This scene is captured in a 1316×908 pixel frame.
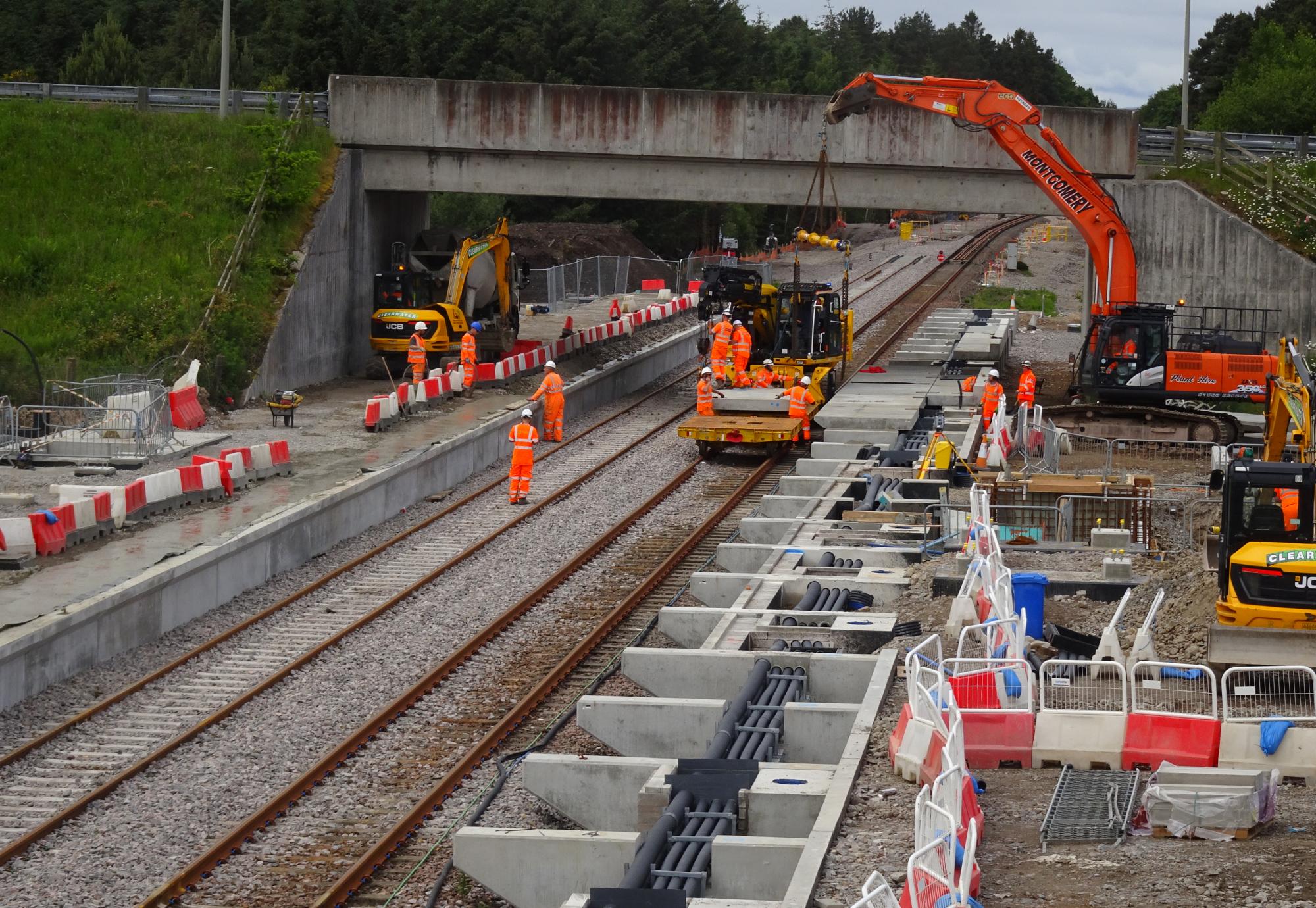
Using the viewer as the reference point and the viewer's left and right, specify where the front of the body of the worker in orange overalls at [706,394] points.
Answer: facing to the right of the viewer

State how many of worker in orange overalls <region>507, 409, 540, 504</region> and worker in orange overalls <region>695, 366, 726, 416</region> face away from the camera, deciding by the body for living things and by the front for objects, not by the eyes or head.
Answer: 1

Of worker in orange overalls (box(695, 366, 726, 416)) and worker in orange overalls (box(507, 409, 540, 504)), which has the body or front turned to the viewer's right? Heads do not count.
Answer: worker in orange overalls (box(695, 366, 726, 416))

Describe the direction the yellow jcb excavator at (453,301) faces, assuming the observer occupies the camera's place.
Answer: facing away from the viewer and to the right of the viewer

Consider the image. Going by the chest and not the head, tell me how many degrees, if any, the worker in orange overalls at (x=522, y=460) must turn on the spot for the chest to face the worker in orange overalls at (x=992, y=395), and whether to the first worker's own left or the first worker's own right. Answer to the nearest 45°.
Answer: approximately 90° to the first worker's own right

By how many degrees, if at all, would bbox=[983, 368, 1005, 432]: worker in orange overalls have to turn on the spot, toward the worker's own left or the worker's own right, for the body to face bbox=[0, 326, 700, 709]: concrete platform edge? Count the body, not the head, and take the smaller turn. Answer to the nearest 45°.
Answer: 0° — they already face it

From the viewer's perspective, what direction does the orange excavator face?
to the viewer's left

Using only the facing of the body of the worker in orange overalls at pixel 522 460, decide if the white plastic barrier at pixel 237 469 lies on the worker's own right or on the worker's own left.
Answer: on the worker's own left

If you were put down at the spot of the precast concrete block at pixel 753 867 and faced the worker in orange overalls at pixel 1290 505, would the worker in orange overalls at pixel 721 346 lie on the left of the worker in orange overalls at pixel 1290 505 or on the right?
left

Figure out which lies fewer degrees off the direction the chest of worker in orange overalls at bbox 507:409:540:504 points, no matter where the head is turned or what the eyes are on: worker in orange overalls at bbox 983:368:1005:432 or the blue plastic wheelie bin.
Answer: the worker in orange overalls

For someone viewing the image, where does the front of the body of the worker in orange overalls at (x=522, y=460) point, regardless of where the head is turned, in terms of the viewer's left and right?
facing away from the viewer
